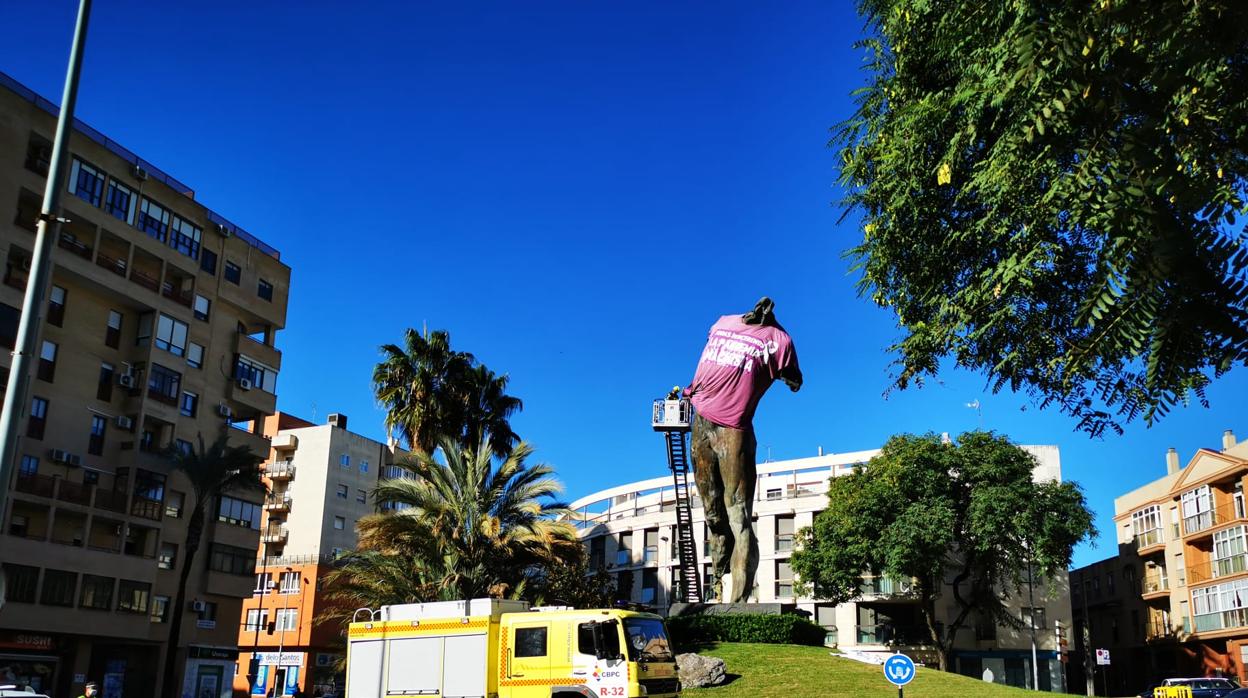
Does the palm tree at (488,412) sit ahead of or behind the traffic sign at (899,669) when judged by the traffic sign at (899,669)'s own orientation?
behind

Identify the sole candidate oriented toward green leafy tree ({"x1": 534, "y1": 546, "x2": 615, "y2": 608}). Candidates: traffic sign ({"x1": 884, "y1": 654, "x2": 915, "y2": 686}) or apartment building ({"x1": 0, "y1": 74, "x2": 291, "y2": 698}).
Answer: the apartment building

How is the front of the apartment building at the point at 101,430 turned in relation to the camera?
facing the viewer and to the right of the viewer

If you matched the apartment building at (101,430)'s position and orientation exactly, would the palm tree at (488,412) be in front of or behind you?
in front

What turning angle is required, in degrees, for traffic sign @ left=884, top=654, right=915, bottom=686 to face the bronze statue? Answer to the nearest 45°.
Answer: approximately 180°

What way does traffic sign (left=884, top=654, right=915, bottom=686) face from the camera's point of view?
toward the camera

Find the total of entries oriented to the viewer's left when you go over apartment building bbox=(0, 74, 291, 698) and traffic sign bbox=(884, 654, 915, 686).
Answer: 0
